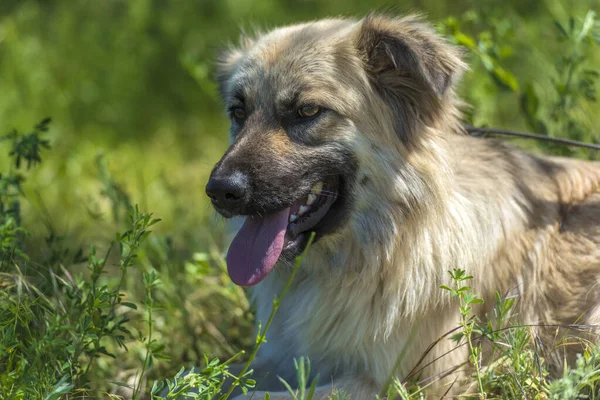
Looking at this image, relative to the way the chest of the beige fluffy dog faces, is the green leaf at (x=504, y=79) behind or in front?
behind

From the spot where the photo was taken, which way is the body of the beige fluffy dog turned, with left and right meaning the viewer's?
facing the viewer and to the left of the viewer
